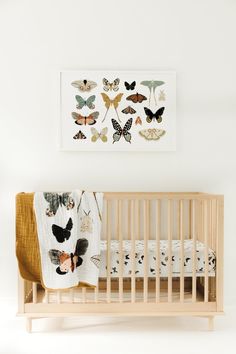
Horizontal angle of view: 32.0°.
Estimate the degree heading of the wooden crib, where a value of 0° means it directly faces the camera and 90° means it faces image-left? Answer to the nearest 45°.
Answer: approximately 0°

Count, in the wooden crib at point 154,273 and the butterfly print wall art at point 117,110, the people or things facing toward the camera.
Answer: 2

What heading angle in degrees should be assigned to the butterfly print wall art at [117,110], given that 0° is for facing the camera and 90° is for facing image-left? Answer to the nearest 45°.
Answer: approximately 0°
